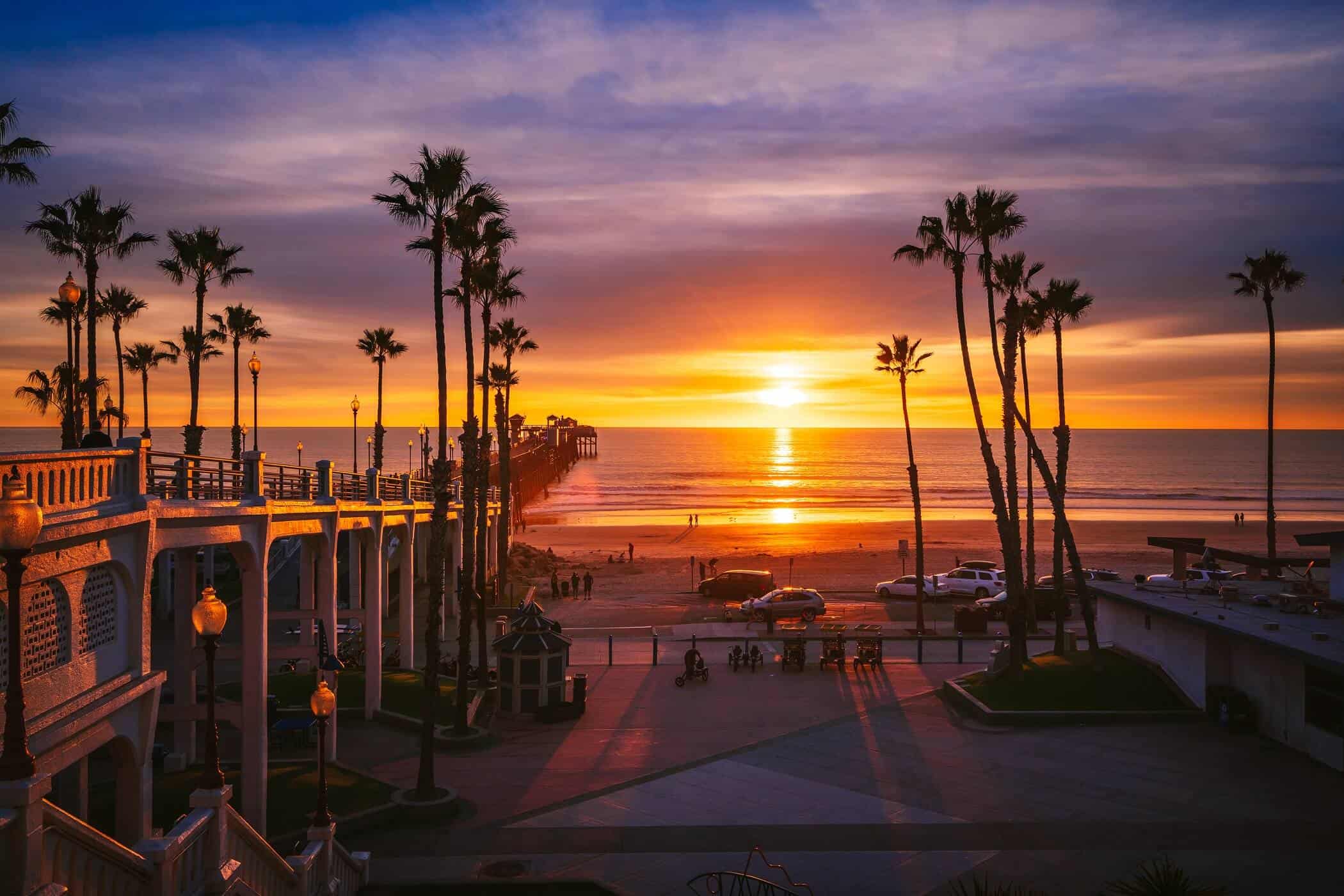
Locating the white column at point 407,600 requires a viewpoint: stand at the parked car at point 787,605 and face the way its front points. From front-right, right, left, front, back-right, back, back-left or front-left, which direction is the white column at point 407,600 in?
front-left

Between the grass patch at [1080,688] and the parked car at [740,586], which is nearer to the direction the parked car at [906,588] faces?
the parked car

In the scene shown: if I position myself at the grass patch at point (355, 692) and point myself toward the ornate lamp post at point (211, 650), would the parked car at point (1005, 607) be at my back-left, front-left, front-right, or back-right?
back-left

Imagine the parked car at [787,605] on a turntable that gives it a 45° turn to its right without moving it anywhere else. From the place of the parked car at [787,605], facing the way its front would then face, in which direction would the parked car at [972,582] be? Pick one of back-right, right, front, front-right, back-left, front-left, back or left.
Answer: right

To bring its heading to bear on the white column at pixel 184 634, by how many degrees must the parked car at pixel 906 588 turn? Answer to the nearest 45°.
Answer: approximately 90° to its left

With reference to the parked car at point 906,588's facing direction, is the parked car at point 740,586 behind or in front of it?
in front

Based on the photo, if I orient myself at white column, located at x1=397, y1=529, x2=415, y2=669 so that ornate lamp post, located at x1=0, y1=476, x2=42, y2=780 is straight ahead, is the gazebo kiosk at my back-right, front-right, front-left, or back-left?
front-left

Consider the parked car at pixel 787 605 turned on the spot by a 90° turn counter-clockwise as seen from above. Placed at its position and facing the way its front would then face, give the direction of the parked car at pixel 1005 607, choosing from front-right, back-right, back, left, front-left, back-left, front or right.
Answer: left

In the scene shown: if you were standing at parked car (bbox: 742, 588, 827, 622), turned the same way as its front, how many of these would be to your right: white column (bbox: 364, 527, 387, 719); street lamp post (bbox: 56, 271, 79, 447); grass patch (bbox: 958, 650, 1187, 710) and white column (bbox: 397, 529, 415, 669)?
0

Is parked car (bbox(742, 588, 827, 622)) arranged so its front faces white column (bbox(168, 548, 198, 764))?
no

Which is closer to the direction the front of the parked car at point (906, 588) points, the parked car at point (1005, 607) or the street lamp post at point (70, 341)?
the street lamp post

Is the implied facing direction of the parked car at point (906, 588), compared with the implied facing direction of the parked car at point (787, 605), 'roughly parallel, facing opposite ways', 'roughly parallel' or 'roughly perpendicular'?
roughly parallel

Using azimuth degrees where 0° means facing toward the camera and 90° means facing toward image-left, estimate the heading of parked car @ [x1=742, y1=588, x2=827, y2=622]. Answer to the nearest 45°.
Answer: approximately 90°

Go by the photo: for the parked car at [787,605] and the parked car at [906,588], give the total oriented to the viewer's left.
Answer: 2

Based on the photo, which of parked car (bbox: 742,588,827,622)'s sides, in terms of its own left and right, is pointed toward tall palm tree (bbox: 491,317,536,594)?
front

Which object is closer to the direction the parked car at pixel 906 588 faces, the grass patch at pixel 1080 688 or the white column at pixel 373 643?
the white column

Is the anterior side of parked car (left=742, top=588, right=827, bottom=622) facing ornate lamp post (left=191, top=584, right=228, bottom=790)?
no

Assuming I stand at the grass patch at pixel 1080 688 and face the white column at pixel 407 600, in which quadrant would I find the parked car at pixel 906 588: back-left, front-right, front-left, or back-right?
front-right

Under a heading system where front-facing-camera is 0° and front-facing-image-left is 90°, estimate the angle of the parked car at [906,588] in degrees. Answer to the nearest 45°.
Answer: approximately 90°
